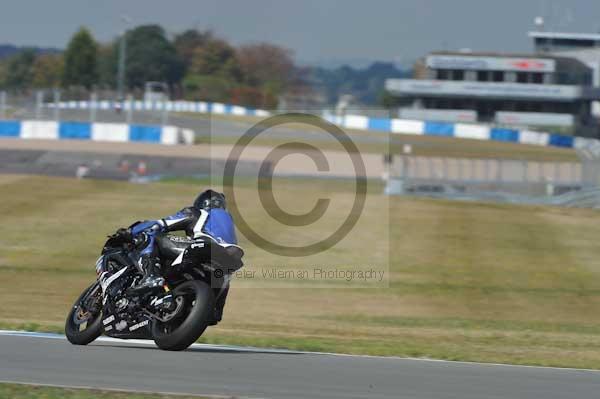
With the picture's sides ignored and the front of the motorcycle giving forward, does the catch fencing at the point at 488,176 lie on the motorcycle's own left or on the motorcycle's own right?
on the motorcycle's own right

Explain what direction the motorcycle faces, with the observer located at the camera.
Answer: facing away from the viewer and to the left of the viewer

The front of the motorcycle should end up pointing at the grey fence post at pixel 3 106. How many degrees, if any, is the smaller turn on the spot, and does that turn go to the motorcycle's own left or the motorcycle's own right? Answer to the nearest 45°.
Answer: approximately 45° to the motorcycle's own right

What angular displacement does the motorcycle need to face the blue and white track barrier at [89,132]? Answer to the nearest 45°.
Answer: approximately 45° to its right
